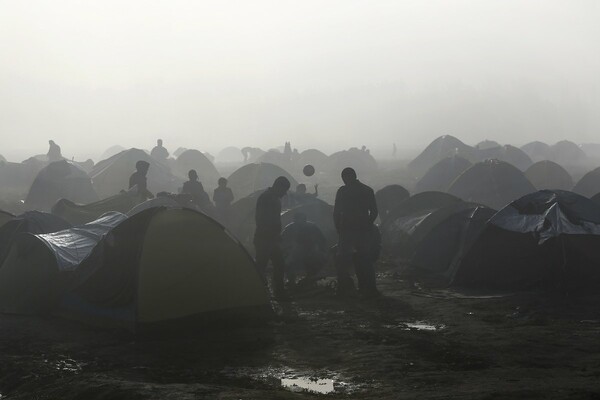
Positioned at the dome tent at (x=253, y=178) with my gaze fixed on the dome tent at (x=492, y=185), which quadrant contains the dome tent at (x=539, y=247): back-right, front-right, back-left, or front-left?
front-right

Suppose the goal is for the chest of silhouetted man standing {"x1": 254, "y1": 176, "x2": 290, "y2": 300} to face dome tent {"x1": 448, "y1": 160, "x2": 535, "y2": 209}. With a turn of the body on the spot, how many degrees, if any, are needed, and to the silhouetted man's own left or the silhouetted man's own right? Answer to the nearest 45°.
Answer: approximately 45° to the silhouetted man's own left

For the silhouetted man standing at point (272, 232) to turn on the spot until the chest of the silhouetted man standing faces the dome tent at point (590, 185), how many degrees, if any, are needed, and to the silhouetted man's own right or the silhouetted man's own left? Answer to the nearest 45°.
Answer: approximately 45° to the silhouetted man's own left

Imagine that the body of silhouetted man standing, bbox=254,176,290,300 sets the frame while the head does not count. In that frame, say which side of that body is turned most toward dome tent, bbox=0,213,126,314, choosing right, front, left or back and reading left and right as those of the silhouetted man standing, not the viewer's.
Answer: back

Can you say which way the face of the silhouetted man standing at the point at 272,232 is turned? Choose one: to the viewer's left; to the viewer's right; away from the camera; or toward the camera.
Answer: to the viewer's right

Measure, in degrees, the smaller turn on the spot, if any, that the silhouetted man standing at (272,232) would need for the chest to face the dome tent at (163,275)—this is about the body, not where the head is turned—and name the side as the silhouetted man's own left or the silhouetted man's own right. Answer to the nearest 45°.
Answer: approximately 135° to the silhouetted man's own right

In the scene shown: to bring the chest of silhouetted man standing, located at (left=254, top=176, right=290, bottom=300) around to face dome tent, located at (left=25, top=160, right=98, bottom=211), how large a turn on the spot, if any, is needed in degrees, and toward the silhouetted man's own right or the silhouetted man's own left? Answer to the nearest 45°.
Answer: approximately 135° to the silhouetted man's own left

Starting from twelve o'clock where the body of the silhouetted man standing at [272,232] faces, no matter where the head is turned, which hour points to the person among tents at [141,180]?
The person among tents is roughly at 8 o'clock from the silhouetted man standing.

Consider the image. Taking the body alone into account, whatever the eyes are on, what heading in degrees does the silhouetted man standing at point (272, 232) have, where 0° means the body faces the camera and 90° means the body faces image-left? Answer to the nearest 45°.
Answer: approximately 270°

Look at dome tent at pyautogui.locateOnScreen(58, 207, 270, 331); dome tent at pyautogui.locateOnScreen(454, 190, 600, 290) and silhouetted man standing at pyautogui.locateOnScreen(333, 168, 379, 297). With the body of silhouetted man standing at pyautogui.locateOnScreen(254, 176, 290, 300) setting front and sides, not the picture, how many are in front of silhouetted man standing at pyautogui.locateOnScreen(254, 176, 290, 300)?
2

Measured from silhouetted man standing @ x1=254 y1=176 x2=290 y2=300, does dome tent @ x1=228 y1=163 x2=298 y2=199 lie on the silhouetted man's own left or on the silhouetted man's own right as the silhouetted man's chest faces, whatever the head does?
on the silhouetted man's own left

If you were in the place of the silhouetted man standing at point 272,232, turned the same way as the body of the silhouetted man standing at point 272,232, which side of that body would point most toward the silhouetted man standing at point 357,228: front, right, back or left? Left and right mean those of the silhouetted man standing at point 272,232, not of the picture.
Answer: front

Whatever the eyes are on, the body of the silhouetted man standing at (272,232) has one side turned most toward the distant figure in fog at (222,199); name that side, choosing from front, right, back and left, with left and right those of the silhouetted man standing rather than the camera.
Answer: left

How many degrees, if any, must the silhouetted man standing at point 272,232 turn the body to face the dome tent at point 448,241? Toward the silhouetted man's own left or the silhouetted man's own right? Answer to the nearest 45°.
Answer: approximately 45° to the silhouetted man's own left
